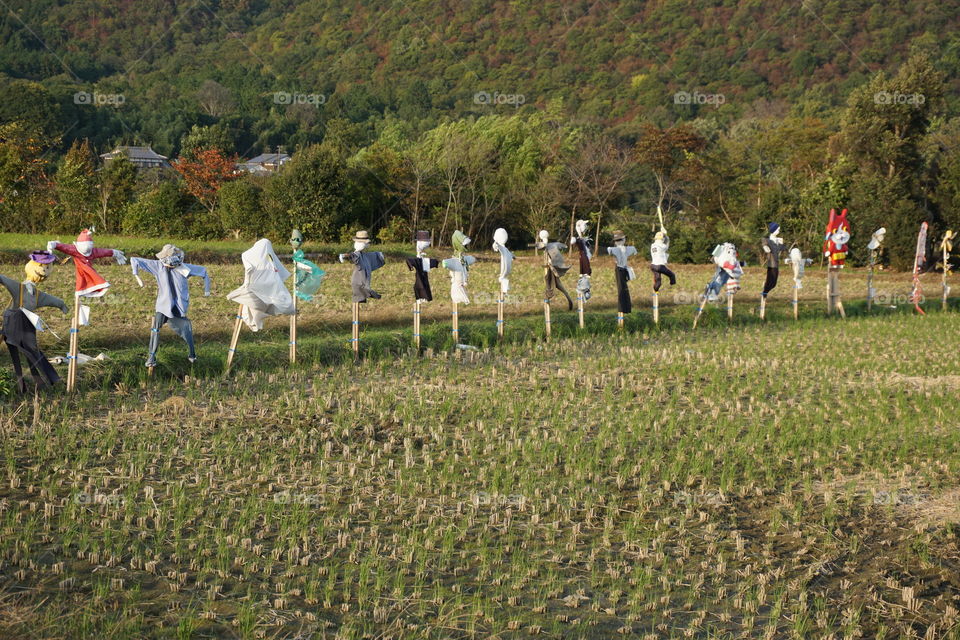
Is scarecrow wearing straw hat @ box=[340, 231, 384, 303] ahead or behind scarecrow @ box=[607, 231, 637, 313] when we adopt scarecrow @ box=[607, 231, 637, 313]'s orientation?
ahead

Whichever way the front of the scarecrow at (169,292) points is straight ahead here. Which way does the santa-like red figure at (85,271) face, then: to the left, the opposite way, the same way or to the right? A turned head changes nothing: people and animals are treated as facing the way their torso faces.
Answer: the same way

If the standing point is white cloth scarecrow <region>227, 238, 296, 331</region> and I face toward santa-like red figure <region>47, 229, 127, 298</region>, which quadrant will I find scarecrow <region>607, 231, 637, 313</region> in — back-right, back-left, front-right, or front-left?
back-right

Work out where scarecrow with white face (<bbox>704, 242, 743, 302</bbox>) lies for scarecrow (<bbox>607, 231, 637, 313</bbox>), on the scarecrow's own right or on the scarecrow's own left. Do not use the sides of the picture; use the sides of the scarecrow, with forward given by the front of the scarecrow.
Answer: on the scarecrow's own left

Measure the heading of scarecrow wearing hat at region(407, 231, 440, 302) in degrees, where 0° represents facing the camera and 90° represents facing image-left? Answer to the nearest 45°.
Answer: approximately 0°

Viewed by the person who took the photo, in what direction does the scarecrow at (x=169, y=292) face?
facing the viewer

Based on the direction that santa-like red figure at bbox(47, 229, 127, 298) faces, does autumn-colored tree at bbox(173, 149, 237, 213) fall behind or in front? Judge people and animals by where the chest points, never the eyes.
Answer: behind

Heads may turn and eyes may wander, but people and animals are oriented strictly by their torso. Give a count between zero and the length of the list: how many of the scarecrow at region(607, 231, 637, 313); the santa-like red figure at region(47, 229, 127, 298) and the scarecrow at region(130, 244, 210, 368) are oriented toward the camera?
3

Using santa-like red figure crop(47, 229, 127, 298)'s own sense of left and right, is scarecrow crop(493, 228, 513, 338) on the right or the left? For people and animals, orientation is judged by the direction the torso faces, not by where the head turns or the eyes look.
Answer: on its left

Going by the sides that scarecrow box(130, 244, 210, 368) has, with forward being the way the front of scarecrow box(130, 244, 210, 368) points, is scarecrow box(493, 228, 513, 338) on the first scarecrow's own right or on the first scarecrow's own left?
on the first scarecrow's own left

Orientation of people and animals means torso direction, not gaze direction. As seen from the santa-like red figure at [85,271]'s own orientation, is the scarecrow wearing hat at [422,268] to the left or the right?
on its left

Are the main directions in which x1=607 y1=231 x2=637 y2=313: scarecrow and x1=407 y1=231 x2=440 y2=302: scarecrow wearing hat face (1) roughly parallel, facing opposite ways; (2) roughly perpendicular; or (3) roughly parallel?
roughly parallel

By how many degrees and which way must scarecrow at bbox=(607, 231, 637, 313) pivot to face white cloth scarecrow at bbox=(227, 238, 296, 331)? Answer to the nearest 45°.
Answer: approximately 45° to its right

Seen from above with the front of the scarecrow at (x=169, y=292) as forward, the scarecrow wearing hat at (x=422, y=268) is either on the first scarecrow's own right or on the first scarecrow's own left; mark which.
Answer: on the first scarecrow's own left
